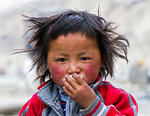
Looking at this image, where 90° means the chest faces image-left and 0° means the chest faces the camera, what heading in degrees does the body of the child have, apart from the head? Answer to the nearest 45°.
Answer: approximately 0°
